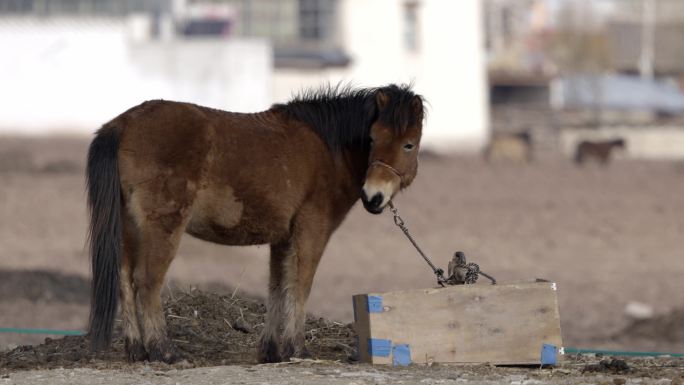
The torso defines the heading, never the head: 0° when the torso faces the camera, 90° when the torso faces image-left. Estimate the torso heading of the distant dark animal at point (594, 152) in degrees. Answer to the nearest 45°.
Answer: approximately 270°

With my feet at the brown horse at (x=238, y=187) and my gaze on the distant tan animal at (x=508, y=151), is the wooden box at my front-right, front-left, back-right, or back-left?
front-right

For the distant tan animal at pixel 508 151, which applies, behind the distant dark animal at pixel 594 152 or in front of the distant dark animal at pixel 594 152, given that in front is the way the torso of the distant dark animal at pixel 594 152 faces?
behind

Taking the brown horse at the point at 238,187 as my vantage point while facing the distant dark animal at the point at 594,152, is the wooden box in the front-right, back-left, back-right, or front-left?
front-right

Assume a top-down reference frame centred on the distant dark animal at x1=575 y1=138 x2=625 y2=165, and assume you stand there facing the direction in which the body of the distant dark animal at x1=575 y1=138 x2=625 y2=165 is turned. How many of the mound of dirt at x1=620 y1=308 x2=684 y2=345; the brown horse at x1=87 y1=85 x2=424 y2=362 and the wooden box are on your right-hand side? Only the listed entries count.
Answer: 3

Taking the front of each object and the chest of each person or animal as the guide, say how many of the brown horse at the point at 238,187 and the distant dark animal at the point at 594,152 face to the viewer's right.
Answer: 2

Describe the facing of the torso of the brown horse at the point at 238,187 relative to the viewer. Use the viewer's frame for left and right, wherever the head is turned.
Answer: facing to the right of the viewer

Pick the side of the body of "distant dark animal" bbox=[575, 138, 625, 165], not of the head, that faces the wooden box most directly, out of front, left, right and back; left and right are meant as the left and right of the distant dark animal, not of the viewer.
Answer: right

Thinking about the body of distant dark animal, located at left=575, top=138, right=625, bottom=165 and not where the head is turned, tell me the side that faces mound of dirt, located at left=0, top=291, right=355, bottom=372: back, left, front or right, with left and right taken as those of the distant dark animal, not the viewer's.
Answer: right

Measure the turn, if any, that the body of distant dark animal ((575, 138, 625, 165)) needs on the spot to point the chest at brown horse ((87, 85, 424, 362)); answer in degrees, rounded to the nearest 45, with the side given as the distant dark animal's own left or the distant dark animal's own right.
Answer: approximately 90° to the distant dark animal's own right

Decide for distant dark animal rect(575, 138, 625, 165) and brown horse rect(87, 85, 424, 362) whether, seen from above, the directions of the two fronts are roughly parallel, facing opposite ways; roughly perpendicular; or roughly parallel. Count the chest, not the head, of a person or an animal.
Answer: roughly parallel

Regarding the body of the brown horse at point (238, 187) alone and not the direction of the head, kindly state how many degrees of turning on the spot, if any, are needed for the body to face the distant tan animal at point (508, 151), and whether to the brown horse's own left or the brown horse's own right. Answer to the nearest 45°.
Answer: approximately 90° to the brown horse's own left

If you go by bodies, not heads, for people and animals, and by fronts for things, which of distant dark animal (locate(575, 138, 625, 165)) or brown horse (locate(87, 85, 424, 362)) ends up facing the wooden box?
the brown horse
